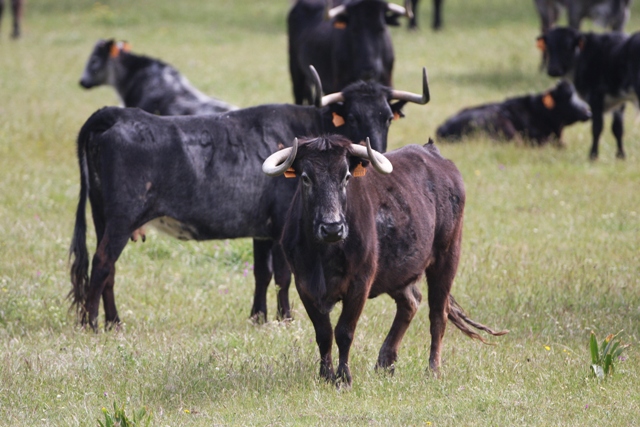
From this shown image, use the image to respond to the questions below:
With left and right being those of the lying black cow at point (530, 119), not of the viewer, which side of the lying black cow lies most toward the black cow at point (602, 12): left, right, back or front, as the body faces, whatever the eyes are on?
left

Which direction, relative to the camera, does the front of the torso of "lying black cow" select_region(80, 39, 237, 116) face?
to the viewer's left

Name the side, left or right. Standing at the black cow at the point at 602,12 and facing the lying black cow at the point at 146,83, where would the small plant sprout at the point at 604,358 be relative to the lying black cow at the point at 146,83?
left

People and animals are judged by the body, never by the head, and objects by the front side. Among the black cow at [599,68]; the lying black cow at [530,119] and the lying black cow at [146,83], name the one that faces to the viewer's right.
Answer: the lying black cow at [530,119]

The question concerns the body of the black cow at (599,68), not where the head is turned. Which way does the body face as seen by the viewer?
to the viewer's left

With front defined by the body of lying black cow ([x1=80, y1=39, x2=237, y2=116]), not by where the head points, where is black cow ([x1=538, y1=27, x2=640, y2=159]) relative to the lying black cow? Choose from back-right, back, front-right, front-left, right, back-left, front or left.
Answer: back

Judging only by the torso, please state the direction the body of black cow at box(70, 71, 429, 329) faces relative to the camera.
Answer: to the viewer's right

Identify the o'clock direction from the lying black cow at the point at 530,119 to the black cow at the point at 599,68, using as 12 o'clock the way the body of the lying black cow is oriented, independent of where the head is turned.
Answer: The black cow is roughly at 1 o'clock from the lying black cow.

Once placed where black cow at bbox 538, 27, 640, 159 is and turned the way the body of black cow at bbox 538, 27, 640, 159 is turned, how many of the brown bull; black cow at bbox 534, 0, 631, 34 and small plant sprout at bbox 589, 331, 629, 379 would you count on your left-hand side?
2

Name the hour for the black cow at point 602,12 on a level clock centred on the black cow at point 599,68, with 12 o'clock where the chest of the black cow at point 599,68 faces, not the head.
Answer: the black cow at point 602,12 is roughly at 3 o'clock from the black cow at point 599,68.

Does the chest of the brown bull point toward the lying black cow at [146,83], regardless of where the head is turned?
no

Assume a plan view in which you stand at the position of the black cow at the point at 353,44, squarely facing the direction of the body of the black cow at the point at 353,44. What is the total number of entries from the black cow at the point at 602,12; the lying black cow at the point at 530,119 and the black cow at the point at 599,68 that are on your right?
0

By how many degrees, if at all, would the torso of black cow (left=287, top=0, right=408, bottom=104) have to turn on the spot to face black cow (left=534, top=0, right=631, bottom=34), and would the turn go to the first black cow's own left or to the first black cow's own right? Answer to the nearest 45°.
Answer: approximately 90° to the first black cow's own left

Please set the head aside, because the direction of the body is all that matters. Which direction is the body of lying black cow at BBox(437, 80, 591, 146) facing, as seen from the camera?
to the viewer's right

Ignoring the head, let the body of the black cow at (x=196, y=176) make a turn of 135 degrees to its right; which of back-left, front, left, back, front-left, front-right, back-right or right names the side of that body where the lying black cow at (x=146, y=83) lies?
back-right

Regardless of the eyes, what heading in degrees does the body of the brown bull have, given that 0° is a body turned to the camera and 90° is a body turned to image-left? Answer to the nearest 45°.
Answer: approximately 45°

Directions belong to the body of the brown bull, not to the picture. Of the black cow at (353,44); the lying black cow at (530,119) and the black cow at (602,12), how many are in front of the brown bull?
0

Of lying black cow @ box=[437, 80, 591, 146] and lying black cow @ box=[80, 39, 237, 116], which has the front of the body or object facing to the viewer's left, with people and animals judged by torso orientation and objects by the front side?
lying black cow @ box=[80, 39, 237, 116]

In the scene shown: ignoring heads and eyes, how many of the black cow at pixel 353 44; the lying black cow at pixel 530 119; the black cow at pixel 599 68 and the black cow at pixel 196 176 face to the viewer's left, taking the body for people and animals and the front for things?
1

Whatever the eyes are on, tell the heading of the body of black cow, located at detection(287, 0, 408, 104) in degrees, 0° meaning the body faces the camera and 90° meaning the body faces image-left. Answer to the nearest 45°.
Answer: approximately 315°

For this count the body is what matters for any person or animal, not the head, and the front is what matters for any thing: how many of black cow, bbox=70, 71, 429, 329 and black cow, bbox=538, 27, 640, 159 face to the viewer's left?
1

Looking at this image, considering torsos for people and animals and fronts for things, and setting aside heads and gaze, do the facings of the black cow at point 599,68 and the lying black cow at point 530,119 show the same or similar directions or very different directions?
very different directions

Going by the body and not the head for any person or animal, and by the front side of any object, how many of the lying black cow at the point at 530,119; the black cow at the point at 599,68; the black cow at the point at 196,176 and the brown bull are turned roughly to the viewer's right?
2

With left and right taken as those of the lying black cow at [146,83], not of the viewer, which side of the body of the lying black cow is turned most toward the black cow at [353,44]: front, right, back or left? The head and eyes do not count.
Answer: back

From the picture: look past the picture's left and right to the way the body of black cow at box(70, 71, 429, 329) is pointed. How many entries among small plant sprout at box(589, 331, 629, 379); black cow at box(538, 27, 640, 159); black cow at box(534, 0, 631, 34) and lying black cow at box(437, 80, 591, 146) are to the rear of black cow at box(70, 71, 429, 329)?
0
